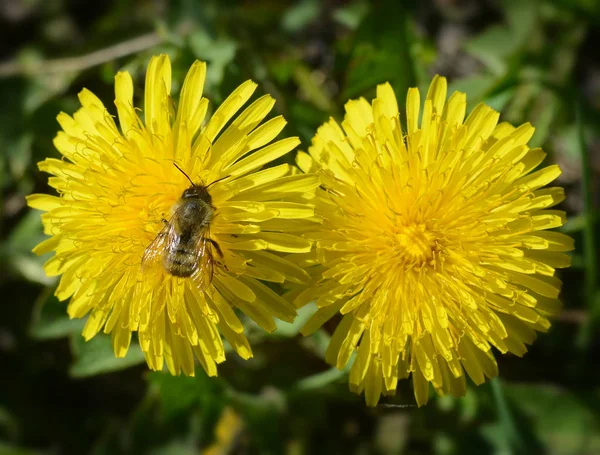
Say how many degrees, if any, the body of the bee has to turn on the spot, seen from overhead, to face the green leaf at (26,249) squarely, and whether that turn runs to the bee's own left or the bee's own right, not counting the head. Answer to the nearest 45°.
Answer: approximately 45° to the bee's own left

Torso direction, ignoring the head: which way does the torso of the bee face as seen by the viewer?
away from the camera

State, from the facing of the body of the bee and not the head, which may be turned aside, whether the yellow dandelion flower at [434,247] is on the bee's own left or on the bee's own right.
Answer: on the bee's own right

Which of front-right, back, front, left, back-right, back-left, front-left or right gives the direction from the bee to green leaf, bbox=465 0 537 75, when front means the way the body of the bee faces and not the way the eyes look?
right
